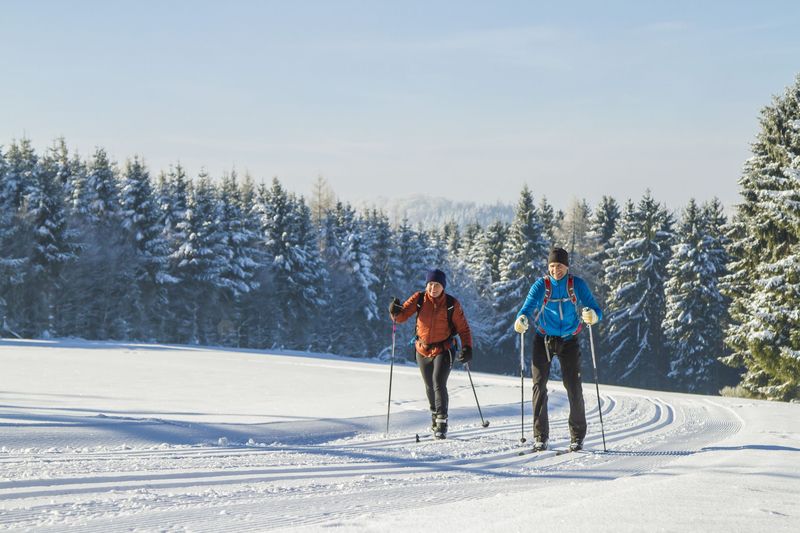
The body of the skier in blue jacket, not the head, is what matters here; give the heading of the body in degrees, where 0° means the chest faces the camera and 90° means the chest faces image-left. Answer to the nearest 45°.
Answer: approximately 0°

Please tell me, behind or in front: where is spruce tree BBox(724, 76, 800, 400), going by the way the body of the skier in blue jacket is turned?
behind

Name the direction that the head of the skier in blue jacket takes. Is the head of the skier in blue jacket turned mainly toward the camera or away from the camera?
toward the camera
